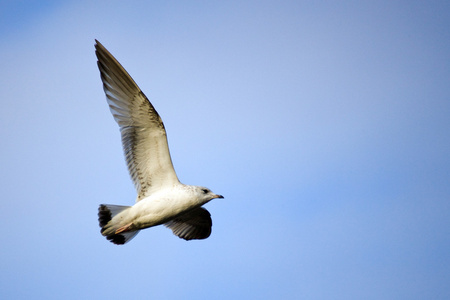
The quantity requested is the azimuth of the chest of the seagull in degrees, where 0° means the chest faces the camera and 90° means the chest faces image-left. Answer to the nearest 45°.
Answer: approximately 270°
